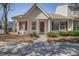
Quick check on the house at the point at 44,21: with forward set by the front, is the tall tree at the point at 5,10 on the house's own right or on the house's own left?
on the house's own right

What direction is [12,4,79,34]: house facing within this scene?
toward the camera
